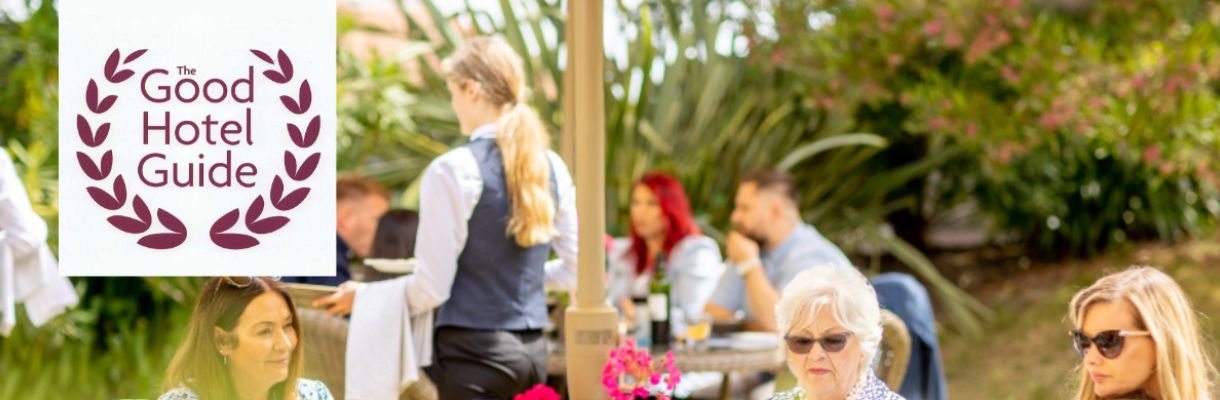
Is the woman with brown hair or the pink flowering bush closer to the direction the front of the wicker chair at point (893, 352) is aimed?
the woman with brown hair

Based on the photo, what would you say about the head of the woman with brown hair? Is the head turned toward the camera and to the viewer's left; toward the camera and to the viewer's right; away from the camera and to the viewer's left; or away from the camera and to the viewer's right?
toward the camera and to the viewer's right

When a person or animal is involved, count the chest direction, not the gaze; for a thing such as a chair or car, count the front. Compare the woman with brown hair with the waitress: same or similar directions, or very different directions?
very different directions

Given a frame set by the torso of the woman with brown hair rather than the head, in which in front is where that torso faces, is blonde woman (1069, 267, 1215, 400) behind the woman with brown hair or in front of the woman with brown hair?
in front

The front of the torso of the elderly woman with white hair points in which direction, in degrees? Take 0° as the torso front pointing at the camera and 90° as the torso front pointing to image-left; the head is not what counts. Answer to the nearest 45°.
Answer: approximately 45°

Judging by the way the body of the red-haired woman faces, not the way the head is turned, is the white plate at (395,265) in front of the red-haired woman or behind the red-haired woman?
in front

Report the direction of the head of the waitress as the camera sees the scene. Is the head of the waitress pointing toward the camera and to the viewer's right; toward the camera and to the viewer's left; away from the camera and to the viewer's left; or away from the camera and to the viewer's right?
away from the camera and to the viewer's left

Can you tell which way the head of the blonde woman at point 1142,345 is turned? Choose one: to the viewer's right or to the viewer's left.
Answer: to the viewer's left

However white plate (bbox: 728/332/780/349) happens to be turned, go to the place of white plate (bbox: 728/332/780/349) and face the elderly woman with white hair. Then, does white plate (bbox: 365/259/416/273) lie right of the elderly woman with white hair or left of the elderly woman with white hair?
right
